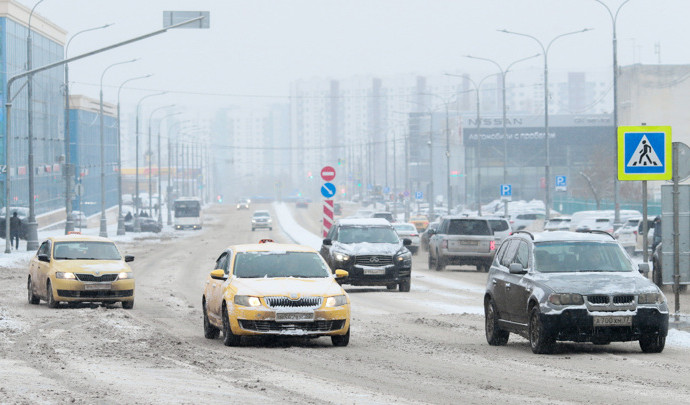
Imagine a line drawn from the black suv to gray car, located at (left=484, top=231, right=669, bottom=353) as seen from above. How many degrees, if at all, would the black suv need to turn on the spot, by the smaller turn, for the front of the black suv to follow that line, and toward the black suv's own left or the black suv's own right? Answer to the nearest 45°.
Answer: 0° — it already faces it

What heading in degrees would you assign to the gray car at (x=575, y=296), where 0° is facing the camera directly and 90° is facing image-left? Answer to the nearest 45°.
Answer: approximately 315°

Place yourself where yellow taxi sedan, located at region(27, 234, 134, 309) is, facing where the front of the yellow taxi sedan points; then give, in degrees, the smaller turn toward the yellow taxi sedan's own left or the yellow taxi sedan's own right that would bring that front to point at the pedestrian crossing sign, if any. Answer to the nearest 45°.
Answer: approximately 45° to the yellow taxi sedan's own left

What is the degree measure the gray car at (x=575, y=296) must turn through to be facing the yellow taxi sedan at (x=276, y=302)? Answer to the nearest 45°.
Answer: approximately 135° to its right

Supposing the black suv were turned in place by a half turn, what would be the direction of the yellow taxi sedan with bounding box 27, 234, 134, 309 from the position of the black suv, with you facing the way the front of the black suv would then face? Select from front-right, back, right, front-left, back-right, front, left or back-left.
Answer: back-left

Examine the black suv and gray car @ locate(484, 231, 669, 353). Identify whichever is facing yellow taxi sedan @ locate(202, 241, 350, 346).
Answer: the black suv

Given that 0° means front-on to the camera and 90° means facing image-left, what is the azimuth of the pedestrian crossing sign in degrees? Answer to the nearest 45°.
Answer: approximately 0°

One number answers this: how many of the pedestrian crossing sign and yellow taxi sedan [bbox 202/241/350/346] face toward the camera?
2

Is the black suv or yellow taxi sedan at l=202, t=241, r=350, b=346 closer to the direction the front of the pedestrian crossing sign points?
the yellow taxi sedan

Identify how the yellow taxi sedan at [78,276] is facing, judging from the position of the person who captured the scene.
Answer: facing the viewer

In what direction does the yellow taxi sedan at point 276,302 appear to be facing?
toward the camera

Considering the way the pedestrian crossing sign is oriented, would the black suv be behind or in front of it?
behind

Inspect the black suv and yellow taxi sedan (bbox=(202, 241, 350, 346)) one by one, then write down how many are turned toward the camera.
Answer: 2

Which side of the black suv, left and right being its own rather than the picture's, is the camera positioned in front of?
front
